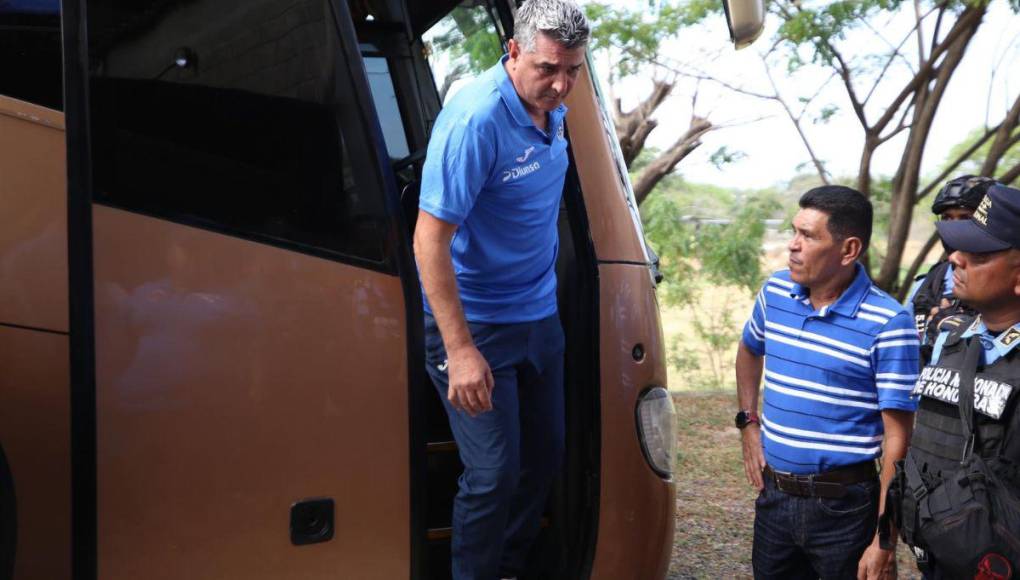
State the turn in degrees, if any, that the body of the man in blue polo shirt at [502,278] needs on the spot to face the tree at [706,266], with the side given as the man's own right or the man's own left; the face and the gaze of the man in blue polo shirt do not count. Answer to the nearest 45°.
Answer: approximately 135° to the man's own left

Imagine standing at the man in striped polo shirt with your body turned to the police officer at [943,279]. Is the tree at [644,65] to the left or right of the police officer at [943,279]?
left

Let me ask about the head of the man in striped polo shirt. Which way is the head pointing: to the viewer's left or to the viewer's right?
to the viewer's left

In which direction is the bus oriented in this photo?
to the viewer's right

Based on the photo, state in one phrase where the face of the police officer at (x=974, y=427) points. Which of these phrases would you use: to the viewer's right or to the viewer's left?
to the viewer's left

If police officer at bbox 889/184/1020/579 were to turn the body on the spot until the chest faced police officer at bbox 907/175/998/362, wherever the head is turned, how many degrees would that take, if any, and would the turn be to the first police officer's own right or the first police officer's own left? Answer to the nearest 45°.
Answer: approximately 135° to the first police officer's own right

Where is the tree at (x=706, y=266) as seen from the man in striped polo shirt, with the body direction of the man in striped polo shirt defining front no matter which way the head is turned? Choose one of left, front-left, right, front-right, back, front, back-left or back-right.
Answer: back-right

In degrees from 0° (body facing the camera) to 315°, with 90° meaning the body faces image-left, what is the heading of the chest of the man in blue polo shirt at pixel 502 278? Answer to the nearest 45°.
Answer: approximately 315°

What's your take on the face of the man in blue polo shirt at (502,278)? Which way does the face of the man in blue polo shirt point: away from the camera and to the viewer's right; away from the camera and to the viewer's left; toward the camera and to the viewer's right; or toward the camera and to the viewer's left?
toward the camera and to the viewer's right
